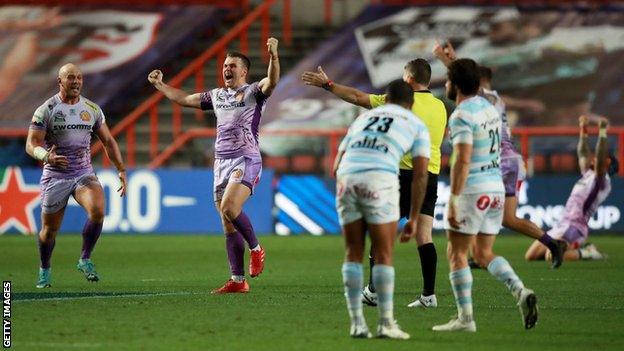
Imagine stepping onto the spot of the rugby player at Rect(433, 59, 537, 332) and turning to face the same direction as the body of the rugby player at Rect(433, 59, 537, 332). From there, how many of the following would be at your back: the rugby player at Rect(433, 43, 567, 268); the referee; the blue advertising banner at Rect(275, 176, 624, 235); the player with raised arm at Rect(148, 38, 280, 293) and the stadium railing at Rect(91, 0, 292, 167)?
0

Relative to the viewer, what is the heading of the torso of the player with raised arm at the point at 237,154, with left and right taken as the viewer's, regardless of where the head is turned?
facing the viewer and to the left of the viewer

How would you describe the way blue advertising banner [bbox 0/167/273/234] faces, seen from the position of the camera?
facing the viewer

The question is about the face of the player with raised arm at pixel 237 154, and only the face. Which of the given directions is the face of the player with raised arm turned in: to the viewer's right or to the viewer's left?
to the viewer's left

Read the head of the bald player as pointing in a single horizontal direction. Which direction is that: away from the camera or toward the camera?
toward the camera

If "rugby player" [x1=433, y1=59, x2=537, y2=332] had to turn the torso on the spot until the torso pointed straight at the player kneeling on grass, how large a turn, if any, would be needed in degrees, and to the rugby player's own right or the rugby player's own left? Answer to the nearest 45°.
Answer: approximately 45° to the rugby player's own right

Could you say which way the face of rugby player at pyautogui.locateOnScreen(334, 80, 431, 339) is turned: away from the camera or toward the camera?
away from the camera

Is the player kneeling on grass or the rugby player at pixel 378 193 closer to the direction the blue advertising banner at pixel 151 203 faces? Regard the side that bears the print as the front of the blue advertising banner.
the rugby player

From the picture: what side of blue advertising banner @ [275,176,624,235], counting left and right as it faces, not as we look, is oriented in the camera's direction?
front

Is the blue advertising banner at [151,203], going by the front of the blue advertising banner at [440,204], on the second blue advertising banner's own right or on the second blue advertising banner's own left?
on the second blue advertising banner's own right

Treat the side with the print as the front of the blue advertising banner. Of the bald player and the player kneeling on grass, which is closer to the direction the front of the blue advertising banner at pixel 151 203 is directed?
the bald player

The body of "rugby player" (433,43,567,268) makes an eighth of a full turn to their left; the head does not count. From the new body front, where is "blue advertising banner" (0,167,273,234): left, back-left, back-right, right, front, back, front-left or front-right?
right

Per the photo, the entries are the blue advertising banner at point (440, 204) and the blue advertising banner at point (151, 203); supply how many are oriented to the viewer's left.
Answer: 0

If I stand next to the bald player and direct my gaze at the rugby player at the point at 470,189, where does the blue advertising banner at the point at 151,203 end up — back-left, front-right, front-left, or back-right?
back-left

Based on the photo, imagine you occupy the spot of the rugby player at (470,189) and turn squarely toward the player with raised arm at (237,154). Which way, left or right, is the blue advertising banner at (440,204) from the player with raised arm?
right

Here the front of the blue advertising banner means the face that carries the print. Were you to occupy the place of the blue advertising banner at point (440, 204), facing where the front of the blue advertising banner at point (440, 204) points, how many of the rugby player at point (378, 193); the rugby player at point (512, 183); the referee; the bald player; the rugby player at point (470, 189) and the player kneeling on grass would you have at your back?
0

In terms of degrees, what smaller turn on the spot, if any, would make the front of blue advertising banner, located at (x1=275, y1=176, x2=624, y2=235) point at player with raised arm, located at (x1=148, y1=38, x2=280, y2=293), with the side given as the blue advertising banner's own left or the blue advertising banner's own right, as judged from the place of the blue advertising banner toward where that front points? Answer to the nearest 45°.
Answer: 0° — it already faces them

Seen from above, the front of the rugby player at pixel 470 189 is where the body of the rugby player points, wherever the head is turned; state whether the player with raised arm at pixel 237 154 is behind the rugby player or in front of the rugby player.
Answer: in front

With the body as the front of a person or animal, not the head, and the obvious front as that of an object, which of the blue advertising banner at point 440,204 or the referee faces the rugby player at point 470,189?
the blue advertising banner
